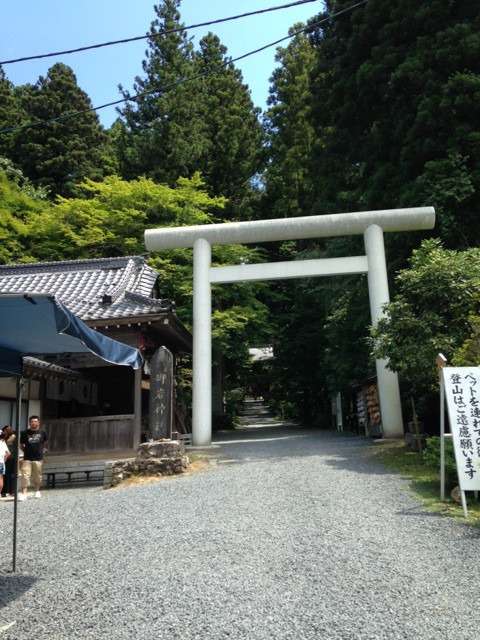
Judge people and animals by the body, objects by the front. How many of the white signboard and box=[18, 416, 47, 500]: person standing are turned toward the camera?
2

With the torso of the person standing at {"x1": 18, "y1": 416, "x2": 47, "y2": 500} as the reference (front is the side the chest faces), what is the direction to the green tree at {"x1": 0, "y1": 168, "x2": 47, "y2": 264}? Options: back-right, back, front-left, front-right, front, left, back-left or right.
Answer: back

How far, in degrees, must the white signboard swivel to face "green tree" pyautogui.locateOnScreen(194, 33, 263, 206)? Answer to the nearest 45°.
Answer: approximately 135° to its right

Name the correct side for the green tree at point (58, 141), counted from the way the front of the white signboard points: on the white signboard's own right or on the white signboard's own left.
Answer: on the white signboard's own right

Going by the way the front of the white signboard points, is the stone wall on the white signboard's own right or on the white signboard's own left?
on the white signboard's own right

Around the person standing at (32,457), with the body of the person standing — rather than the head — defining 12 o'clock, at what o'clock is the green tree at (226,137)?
The green tree is roughly at 7 o'clock from the person standing.

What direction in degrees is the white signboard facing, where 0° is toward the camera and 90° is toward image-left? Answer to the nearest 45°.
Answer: approximately 0°

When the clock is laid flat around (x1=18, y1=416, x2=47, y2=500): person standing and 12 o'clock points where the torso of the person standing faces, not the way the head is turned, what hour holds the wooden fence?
The wooden fence is roughly at 7 o'clock from the person standing.

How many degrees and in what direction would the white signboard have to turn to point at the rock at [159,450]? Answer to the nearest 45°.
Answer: approximately 90° to its right

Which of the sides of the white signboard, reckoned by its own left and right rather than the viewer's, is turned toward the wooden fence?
right
